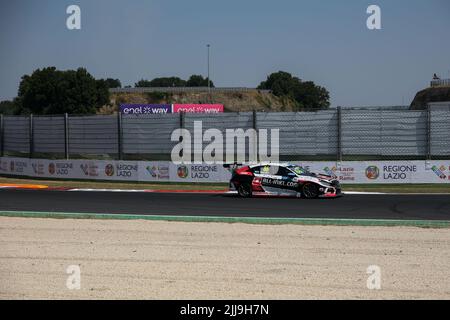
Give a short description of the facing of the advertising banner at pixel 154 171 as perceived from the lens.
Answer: facing the viewer

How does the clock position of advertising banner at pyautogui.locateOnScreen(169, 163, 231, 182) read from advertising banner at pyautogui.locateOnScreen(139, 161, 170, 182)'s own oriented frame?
advertising banner at pyautogui.locateOnScreen(169, 163, 231, 182) is roughly at 10 o'clock from advertising banner at pyautogui.locateOnScreen(139, 161, 170, 182).

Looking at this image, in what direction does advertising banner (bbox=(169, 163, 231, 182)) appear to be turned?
toward the camera

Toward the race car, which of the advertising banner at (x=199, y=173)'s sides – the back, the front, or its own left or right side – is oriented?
front

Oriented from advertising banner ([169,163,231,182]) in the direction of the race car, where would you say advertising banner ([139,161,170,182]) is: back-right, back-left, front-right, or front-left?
back-right

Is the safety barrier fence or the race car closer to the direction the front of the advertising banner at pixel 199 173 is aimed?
the race car

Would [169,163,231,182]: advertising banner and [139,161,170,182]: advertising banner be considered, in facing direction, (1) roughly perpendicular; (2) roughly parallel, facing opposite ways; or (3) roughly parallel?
roughly parallel

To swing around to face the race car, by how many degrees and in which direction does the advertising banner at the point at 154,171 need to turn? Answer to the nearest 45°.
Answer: approximately 45° to its left

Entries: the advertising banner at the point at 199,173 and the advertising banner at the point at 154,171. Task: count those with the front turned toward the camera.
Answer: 2

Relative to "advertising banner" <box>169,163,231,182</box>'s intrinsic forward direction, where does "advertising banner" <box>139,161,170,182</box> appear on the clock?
"advertising banner" <box>139,161,170,182</box> is roughly at 4 o'clock from "advertising banner" <box>169,163,231,182</box>.
